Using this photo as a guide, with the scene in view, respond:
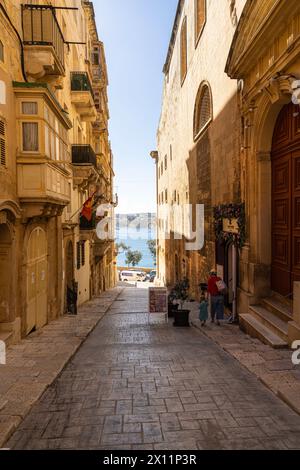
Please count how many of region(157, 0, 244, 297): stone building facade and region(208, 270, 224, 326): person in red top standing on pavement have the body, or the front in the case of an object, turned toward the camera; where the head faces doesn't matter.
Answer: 0

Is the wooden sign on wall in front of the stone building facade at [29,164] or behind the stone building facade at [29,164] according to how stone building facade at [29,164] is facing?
in front

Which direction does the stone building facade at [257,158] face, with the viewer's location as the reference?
facing to the left of the viewer

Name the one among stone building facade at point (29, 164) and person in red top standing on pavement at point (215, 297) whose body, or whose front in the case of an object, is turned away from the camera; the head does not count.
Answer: the person in red top standing on pavement

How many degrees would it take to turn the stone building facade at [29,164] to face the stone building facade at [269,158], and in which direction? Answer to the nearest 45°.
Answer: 0° — it already faces it

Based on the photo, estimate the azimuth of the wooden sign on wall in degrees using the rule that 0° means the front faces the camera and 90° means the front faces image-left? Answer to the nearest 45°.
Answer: approximately 0°

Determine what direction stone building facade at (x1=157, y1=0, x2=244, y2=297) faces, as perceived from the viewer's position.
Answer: facing to the left of the viewer

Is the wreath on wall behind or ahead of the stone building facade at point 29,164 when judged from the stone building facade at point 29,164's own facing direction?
ahead

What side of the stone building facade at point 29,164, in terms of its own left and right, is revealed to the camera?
right
